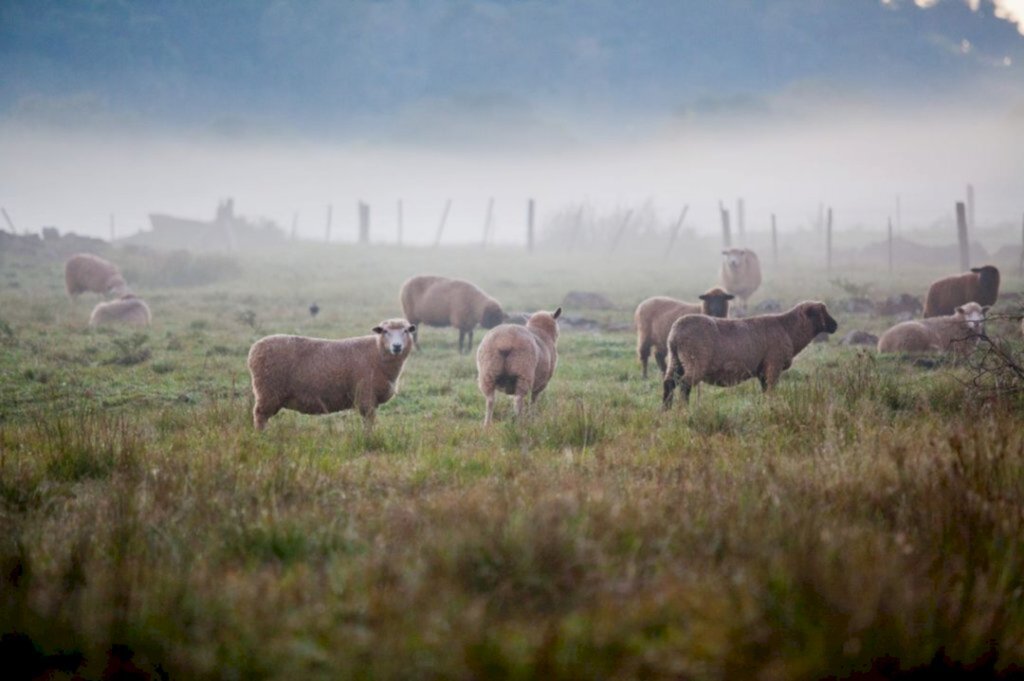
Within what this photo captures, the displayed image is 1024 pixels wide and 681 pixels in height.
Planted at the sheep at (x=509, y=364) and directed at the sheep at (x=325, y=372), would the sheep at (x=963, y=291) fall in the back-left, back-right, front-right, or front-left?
back-right

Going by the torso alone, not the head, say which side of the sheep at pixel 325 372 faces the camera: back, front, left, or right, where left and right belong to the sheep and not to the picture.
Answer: right

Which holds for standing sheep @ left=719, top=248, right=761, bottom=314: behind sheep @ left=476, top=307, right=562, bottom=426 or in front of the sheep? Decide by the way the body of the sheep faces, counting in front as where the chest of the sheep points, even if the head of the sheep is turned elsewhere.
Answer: in front

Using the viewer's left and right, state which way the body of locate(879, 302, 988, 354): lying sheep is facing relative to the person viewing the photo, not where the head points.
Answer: facing to the right of the viewer

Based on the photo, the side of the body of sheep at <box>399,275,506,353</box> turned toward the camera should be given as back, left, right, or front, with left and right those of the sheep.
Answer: right

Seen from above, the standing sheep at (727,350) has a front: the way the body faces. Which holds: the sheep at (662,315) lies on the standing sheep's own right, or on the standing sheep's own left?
on the standing sheep's own left

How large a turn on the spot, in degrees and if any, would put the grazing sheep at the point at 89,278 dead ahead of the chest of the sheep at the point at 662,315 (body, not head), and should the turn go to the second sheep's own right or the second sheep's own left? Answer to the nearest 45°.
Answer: approximately 135° to the second sheep's own left

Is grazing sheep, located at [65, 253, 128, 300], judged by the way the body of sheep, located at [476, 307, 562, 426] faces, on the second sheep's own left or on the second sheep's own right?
on the second sheep's own left
